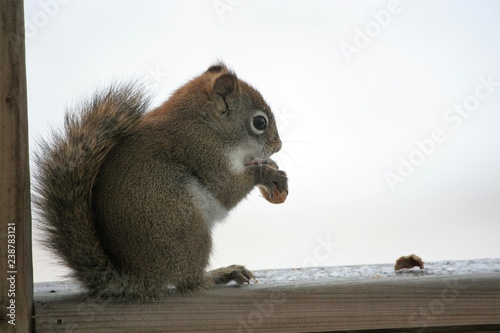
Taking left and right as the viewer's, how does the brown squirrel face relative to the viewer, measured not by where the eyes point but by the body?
facing to the right of the viewer

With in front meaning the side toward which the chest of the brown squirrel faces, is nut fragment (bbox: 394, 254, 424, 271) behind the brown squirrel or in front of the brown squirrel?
in front
